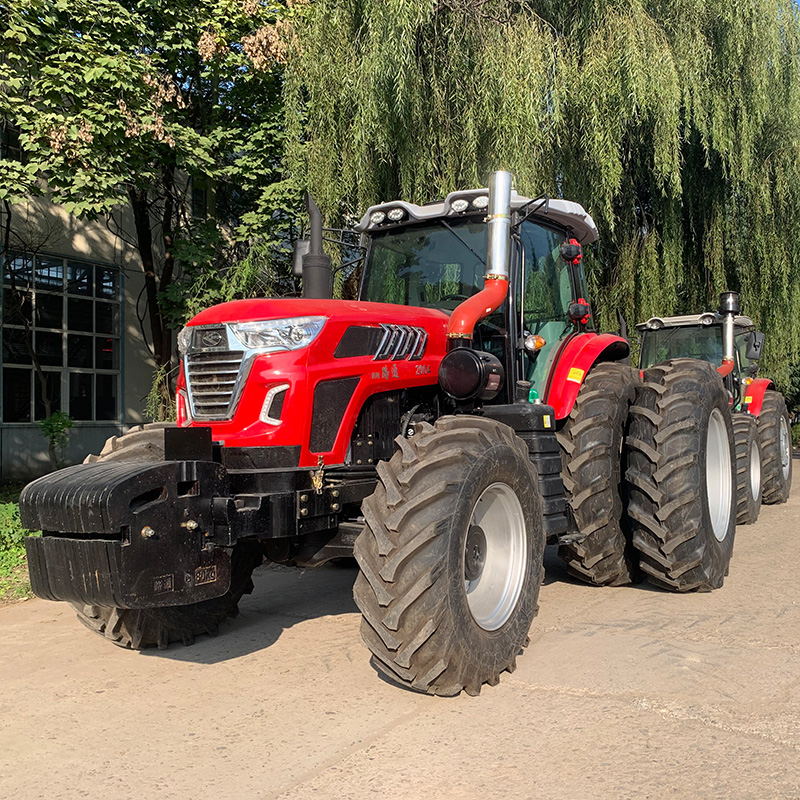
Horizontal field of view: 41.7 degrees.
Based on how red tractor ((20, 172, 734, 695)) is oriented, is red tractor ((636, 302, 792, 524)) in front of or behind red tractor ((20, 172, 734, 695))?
behind

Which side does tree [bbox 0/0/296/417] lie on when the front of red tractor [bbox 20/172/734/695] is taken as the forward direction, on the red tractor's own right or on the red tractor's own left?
on the red tractor's own right

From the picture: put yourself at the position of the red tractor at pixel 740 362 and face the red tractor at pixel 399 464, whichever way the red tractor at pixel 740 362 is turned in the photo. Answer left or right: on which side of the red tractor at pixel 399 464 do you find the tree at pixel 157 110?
right

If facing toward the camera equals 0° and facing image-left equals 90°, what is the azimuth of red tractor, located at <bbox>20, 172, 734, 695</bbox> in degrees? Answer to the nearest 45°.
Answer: approximately 45°
